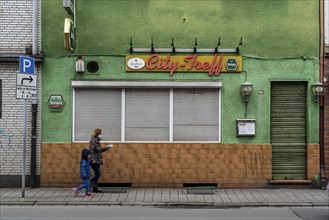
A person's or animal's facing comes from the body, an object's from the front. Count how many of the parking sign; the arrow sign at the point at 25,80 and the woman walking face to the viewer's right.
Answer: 1

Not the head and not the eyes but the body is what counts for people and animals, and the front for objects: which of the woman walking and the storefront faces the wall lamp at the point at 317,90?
the woman walking

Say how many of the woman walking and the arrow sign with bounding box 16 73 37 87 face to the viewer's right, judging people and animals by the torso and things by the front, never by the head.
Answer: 1

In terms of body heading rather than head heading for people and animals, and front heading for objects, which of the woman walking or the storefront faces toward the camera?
the storefront

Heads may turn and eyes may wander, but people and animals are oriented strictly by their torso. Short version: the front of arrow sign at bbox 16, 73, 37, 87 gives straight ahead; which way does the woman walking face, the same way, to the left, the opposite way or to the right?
to the left

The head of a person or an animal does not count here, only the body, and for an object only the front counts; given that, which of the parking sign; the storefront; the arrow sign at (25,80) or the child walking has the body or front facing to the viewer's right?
the child walking

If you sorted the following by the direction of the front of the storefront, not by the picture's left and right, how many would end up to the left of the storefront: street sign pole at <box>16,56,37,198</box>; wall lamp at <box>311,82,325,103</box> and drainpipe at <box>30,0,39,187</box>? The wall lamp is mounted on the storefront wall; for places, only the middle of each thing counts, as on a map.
1

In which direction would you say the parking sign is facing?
toward the camera

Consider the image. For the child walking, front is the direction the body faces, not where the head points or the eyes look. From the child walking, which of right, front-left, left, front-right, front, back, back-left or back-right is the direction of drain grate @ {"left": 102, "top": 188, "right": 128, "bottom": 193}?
front-left

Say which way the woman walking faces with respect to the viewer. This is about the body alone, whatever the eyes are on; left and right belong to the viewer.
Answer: facing to the right of the viewer

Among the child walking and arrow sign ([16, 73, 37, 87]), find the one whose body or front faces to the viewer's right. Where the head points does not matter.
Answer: the child walking

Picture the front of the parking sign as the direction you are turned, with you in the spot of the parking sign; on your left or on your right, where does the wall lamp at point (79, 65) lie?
on your left

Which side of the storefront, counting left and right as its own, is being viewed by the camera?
front
